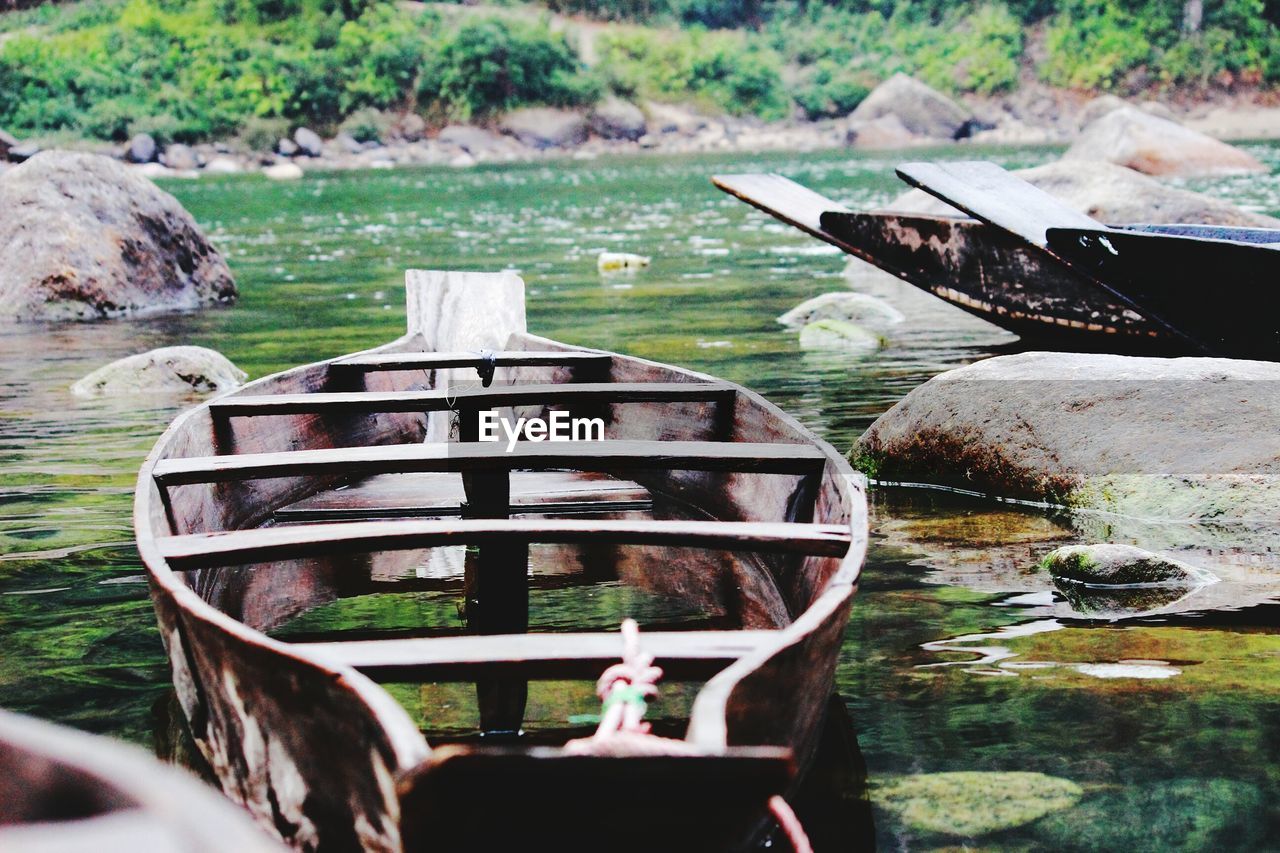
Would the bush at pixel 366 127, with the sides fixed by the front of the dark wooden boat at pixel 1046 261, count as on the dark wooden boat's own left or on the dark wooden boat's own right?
on the dark wooden boat's own right

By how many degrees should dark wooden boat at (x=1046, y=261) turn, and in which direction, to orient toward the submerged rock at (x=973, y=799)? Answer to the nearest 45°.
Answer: approximately 90° to its left

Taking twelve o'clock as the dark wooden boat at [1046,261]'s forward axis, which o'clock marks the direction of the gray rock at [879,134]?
The gray rock is roughly at 3 o'clock from the dark wooden boat.

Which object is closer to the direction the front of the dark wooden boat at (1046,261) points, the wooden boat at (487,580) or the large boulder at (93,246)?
the large boulder

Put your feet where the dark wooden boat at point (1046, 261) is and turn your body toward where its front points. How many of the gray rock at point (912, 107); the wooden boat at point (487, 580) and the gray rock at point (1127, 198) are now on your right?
2

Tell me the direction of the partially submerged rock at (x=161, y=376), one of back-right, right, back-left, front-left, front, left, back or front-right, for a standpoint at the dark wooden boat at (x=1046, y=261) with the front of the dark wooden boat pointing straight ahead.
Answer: front

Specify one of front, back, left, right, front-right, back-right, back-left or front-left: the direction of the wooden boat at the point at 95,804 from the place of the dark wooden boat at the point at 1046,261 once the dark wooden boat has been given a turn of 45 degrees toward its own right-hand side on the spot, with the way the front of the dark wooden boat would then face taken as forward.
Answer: back-left

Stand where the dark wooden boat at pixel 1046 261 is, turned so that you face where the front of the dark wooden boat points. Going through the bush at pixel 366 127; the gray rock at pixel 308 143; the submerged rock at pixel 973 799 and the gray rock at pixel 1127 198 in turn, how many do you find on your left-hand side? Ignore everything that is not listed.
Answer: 1

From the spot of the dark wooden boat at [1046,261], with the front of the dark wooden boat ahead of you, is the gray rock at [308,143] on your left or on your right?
on your right

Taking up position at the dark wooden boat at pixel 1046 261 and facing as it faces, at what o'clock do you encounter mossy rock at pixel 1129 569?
The mossy rock is roughly at 9 o'clock from the dark wooden boat.

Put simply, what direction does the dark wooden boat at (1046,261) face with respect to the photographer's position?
facing to the left of the viewer

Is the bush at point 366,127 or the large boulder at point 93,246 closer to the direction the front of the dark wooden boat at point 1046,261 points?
the large boulder

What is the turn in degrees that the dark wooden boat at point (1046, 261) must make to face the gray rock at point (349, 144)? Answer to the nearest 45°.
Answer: approximately 45° to its right

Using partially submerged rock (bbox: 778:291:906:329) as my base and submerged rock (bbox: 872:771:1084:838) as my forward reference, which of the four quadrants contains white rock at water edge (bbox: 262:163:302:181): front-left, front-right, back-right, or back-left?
back-right
